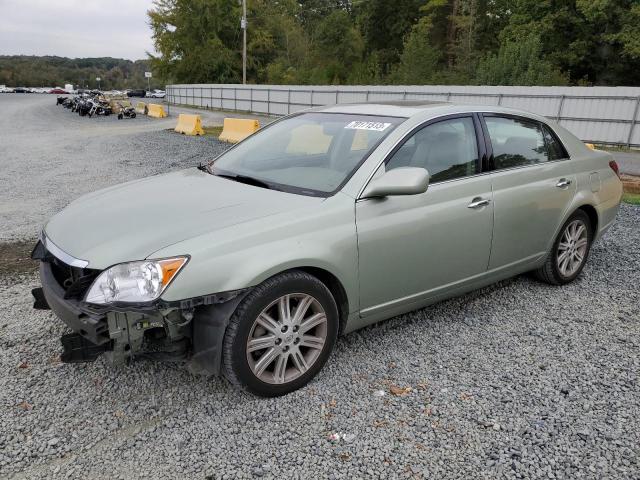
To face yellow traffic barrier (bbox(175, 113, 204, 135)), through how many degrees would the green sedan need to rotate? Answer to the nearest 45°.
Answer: approximately 135° to its right

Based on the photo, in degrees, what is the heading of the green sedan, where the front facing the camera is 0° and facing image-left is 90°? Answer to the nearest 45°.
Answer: approximately 45°

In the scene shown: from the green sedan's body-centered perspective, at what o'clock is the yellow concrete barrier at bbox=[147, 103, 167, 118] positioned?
The yellow concrete barrier is roughly at 4 o'clock from the green sedan.

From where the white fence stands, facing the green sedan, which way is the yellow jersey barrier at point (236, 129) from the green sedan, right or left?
right

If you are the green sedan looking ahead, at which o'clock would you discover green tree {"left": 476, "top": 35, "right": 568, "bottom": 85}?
The green tree is roughly at 5 o'clock from the green sedan.

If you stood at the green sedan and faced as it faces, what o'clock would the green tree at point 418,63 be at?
The green tree is roughly at 5 o'clock from the green sedan.

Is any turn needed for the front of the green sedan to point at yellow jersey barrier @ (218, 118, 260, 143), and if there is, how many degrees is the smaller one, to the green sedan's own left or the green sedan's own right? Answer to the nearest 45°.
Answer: approximately 135° to the green sedan's own right

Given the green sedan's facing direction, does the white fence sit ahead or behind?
behind
